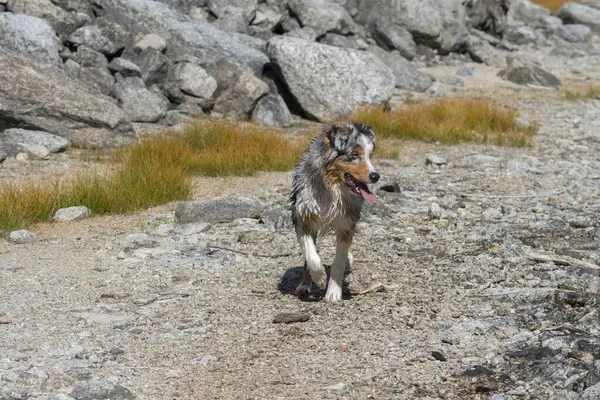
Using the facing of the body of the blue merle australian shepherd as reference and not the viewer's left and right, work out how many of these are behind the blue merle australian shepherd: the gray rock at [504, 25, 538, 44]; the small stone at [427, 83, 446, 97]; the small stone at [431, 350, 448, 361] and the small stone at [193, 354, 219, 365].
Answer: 2

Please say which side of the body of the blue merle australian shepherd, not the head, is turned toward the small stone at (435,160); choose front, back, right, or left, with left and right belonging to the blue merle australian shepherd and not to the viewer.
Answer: back

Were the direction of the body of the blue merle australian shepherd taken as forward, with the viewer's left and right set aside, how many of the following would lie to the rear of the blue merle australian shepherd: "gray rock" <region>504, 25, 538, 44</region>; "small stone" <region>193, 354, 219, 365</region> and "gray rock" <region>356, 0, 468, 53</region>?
2

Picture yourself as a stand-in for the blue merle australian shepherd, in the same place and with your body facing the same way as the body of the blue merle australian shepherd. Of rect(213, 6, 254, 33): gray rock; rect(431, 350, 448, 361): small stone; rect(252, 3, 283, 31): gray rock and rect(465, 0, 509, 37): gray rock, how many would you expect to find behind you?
3

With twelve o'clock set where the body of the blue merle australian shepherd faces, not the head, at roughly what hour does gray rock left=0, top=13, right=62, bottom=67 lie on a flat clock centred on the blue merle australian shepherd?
The gray rock is roughly at 5 o'clock from the blue merle australian shepherd.

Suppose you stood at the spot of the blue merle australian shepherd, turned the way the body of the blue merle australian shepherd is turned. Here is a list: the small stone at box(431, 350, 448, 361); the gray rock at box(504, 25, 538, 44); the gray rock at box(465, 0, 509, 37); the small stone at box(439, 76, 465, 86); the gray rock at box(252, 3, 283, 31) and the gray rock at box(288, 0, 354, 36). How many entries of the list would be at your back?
5

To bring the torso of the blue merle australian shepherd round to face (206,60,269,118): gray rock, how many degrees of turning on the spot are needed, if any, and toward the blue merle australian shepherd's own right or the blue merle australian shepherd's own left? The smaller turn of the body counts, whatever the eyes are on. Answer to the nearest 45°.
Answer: approximately 180°

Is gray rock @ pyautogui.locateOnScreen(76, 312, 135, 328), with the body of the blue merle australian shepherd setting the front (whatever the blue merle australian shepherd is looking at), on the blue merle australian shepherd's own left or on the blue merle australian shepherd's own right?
on the blue merle australian shepherd's own right

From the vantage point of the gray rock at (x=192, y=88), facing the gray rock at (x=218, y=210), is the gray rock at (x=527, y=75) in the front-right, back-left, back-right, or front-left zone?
back-left

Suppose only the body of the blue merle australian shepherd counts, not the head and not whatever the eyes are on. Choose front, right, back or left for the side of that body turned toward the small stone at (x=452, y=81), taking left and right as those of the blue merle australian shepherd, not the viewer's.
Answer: back

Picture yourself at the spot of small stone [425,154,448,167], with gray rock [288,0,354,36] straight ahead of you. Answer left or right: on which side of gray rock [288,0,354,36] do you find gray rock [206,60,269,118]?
left

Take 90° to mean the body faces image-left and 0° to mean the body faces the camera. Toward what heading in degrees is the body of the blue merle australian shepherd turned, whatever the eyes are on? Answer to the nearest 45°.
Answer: approximately 0°

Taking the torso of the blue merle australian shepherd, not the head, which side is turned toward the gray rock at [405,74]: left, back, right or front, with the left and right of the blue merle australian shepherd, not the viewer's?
back

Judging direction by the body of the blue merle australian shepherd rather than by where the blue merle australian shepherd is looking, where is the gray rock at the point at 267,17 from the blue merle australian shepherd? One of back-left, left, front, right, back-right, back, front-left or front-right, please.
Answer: back
